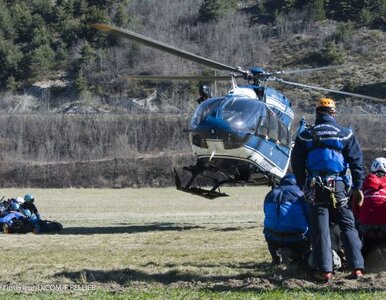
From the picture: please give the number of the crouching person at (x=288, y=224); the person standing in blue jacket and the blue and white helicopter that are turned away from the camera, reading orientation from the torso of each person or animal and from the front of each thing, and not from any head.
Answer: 2

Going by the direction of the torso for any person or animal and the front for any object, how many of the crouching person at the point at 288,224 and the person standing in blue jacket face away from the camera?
2

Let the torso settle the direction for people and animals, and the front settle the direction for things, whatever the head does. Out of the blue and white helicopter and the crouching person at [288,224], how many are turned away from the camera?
1

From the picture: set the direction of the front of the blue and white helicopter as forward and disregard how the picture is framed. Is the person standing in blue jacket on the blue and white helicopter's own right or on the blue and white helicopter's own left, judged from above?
on the blue and white helicopter's own left

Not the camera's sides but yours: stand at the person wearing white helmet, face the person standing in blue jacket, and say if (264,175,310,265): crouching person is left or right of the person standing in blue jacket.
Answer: right

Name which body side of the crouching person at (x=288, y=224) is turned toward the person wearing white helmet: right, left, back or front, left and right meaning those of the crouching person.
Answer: right

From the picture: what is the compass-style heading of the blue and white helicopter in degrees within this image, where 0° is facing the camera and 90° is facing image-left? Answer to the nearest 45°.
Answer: approximately 45°

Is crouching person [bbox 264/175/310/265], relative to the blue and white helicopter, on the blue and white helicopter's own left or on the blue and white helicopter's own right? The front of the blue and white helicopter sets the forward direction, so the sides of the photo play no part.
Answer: on the blue and white helicopter's own left

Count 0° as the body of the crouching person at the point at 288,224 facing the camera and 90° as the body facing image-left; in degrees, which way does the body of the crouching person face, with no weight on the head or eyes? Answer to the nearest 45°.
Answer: approximately 180°

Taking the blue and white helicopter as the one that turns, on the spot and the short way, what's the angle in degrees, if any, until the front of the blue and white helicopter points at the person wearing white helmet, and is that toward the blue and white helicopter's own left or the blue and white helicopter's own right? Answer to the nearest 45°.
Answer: approximately 45° to the blue and white helicopter's own left

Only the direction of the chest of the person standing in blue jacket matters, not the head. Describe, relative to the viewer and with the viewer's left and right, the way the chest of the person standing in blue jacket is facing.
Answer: facing away from the viewer

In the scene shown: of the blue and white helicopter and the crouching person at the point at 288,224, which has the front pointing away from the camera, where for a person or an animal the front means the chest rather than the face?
the crouching person
